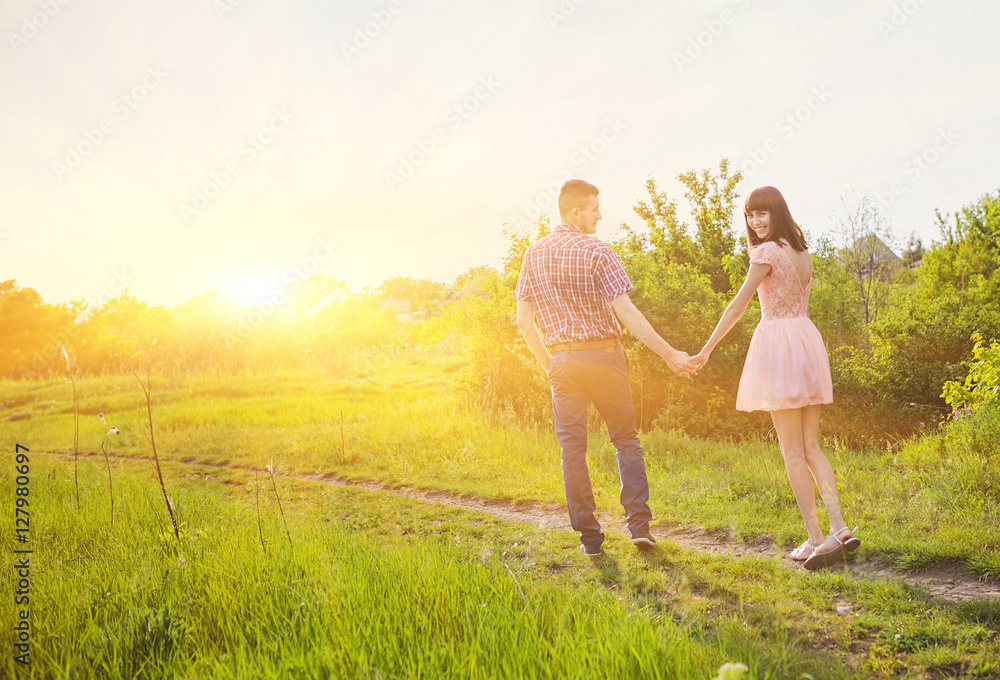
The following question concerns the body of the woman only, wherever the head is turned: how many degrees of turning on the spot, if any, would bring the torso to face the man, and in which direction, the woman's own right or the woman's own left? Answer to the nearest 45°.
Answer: approximately 45° to the woman's own left

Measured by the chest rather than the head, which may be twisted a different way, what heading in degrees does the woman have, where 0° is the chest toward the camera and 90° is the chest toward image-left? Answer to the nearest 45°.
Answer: approximately 135°
